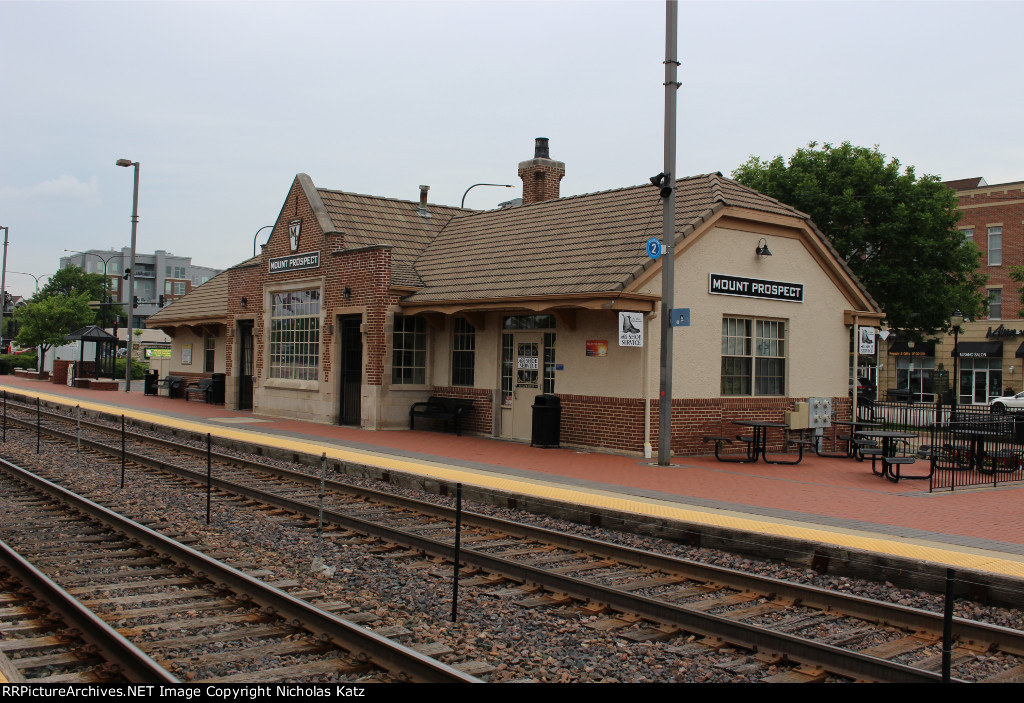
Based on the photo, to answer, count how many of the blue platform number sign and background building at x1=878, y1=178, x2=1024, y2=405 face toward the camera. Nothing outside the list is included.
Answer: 2

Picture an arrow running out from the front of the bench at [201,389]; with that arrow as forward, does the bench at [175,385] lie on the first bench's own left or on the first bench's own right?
on the first bench's own right

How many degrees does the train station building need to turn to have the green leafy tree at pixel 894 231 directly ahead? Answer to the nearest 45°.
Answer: approximately 180°

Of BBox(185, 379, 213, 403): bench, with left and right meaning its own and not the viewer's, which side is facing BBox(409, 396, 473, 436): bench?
left

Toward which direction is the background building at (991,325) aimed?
toward the camera

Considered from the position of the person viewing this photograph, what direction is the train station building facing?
facing the viewer and to the left of the viewer

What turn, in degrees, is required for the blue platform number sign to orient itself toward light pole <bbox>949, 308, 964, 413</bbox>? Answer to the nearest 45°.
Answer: approximately 135° to its left

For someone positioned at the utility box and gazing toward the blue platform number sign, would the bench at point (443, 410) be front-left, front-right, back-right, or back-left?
front-right

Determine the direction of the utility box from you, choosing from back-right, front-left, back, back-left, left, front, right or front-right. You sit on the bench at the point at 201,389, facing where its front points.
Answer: left

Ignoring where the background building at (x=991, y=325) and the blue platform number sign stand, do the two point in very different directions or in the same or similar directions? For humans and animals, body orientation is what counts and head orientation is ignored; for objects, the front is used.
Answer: same or similar directions

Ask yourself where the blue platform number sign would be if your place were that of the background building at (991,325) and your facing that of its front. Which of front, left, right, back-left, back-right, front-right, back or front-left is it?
front

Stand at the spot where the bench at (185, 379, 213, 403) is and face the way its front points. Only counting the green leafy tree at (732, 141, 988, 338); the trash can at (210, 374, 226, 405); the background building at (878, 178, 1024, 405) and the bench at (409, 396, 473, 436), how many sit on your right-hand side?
0

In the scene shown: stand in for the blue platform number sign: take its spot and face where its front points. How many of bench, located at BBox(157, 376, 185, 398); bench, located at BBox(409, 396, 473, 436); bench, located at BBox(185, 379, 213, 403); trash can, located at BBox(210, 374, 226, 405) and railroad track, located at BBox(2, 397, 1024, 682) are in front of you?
1

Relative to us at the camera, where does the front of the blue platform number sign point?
facing the viewer

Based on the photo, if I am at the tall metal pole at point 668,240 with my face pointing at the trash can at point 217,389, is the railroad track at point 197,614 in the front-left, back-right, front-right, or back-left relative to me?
back-left

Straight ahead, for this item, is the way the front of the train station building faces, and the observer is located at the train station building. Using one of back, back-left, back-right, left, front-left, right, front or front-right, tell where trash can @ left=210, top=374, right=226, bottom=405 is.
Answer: right

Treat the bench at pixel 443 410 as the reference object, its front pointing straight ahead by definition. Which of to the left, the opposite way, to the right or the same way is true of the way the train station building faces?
the same way

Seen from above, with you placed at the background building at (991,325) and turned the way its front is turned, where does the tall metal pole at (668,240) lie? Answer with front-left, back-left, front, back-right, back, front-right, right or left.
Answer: front

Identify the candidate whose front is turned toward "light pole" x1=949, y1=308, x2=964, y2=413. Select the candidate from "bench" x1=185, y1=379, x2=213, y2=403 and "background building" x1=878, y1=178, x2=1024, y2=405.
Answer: the background building
